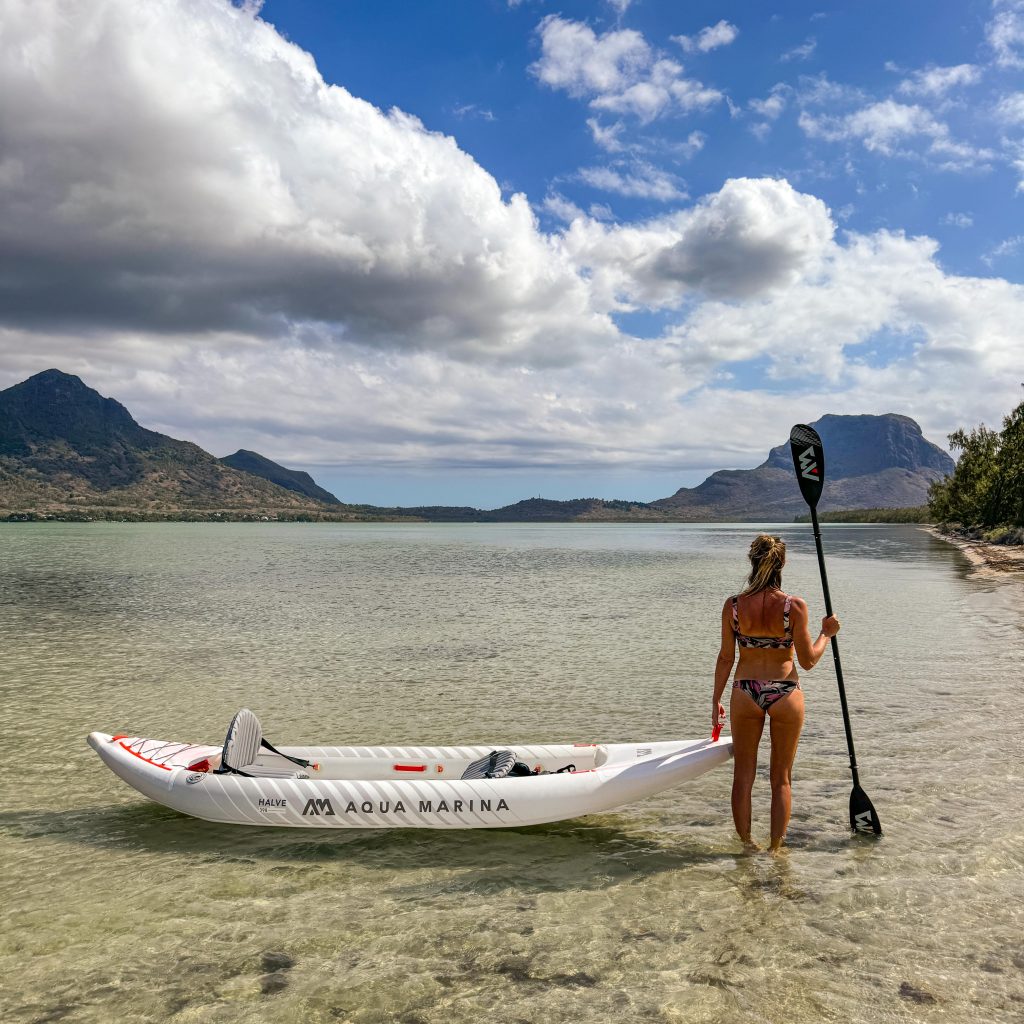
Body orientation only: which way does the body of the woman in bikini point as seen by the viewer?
away from the camera

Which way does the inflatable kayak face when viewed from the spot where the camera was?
facing to the right of the viewer

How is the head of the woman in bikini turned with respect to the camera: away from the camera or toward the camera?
away from the camera
